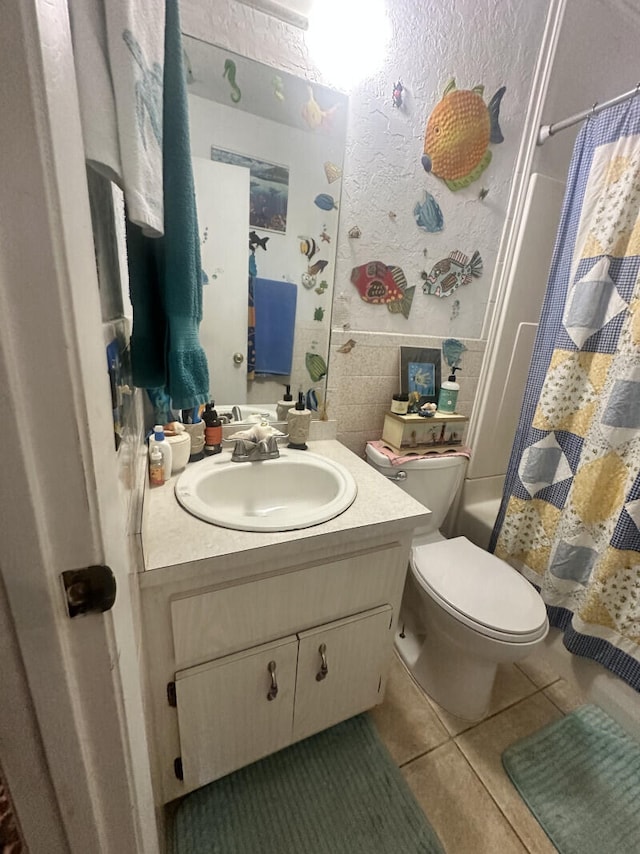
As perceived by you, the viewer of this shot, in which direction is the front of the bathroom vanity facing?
facing the viewer and to the right of the viewer

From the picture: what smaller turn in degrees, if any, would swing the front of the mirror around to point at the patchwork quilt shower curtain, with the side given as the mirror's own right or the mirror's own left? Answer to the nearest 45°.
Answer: approximately 45° to the mirror's own left

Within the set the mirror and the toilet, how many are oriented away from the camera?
0

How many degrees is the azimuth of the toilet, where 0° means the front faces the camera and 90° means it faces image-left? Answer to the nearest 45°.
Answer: approximately 315°

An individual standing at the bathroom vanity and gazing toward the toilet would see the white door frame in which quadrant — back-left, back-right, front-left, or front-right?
back-right

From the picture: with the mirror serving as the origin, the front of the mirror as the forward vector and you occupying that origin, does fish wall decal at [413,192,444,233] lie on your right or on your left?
on your left

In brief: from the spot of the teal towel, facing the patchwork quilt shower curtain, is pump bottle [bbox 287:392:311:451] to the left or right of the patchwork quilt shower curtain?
left

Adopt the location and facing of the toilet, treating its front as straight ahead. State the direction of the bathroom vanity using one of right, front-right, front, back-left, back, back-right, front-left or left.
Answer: right

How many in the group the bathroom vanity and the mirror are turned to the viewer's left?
0

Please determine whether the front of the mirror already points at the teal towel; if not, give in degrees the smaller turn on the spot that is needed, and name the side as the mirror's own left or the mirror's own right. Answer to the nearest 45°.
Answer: approximately 45° to the mirror's own right

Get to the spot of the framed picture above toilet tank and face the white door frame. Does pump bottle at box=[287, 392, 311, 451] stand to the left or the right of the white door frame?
right
